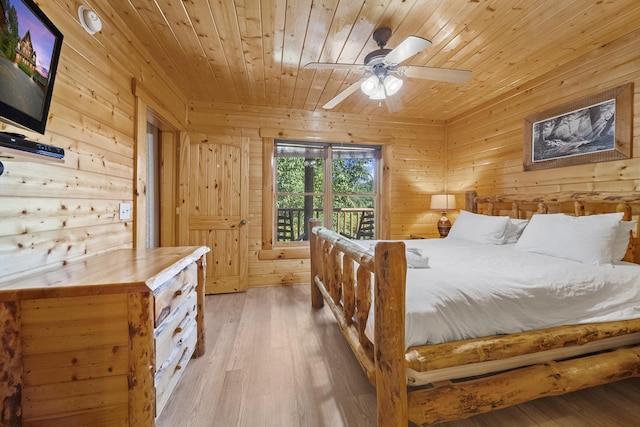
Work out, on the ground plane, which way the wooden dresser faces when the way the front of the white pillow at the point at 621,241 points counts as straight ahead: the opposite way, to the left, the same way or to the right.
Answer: the opposite way

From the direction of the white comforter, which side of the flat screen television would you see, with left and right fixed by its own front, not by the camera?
front

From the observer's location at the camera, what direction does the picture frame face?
facing the viewer and to the left of the viewer

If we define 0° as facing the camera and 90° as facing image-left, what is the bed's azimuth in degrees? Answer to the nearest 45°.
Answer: approximately 45°

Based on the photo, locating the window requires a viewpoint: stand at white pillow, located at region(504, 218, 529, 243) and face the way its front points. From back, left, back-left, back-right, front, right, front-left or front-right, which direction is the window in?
front-right

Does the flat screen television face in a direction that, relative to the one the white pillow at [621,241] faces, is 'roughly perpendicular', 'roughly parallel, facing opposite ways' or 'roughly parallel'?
roughly parallel, facing opposite ways

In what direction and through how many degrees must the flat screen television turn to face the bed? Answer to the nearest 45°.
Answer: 0° — it already faces it

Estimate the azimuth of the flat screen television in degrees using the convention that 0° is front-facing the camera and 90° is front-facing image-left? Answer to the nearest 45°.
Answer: approximately 315°

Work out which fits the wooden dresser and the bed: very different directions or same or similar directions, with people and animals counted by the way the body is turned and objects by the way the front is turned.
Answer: very different directions

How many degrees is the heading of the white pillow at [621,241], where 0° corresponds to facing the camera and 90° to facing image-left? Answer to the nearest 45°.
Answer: approximately 45°

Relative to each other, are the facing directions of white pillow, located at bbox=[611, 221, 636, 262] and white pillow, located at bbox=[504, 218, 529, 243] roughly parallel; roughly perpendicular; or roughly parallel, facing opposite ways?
roughly parallel

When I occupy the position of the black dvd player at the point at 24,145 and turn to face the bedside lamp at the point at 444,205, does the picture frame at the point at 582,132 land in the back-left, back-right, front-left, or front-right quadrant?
front-right

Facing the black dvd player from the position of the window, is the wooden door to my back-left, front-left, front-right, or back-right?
front-right

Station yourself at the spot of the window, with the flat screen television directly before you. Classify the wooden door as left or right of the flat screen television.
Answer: right

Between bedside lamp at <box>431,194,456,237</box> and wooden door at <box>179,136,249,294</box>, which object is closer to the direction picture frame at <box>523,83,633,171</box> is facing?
the wooden door
